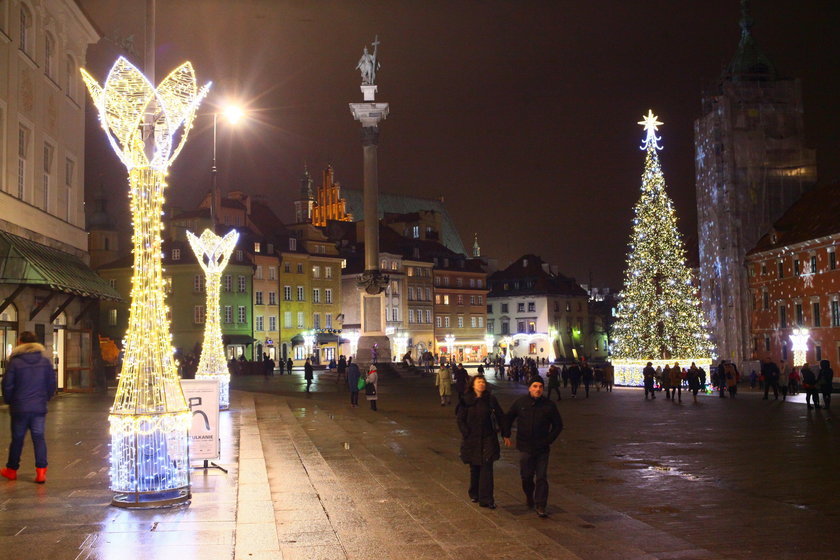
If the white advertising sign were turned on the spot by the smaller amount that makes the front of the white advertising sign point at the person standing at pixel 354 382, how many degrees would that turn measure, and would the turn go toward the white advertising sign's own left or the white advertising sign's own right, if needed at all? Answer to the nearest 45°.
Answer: approximately 180°

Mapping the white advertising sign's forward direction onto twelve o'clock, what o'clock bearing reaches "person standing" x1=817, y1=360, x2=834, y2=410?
The person standing is roughly at 8 o'clock from the white advertising sign.

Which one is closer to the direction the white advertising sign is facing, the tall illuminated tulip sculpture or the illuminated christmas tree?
the tall illuminated tulip sculpture

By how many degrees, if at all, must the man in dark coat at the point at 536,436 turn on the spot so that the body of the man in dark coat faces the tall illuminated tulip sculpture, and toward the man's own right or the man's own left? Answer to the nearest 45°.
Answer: approximately 90° to the man's own right

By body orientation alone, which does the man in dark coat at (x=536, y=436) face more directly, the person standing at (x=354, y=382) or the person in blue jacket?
the person in blue jacket

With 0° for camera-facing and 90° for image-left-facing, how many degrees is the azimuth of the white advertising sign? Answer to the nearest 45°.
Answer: approximately 0°

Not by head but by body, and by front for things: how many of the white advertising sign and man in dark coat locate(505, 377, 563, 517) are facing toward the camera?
2

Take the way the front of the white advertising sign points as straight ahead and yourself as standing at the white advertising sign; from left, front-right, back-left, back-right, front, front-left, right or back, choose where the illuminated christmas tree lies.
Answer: back-left

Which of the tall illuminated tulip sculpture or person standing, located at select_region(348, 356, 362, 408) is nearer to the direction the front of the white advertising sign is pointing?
the tall illuminated tulip sculpture

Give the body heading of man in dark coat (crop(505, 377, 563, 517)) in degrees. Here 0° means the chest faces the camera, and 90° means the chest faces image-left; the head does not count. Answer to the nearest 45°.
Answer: approximately 0°

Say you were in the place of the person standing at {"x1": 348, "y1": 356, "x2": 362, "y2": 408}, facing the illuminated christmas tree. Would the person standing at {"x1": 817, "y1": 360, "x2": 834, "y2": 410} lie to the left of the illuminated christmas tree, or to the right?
right

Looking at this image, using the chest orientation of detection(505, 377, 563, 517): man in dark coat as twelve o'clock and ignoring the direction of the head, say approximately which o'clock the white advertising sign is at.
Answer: The white advertising sign is roughly at 4 o'clock from the man in dark coat.

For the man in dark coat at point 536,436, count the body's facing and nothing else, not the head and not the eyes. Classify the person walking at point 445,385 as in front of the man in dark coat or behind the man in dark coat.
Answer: behind

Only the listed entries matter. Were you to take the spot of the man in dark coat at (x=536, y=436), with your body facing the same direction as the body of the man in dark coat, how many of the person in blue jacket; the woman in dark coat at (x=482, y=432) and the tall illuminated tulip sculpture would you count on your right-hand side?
3
